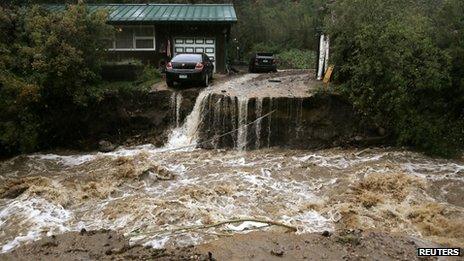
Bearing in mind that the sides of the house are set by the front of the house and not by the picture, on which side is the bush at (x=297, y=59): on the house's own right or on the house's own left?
on the house's own left

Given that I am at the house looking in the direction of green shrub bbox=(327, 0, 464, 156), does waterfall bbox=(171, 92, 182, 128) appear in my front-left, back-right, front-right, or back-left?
front-right

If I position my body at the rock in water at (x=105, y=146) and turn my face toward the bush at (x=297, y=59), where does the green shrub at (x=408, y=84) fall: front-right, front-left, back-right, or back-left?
front-right

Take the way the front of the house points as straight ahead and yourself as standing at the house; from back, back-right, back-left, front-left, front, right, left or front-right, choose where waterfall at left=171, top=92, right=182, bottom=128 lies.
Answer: front

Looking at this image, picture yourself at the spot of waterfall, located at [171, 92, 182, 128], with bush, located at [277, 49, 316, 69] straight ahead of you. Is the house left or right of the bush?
left

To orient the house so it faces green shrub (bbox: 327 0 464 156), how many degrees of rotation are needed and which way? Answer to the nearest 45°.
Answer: approximately 45° to its left

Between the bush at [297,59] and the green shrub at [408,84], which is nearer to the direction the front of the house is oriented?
the green shrub

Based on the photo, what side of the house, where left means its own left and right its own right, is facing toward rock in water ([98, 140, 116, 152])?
front

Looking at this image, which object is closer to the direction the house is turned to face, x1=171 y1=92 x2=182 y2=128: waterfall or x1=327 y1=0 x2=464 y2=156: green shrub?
the waterfall

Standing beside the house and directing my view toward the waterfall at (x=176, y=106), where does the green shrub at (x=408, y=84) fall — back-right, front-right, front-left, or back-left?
front-left

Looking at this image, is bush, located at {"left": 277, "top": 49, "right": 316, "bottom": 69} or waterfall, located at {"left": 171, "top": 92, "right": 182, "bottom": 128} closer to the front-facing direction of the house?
the waterfall

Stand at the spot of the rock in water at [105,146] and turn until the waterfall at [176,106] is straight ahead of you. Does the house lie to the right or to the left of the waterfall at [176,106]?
left

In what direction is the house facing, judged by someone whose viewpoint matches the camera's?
facing the viewer
